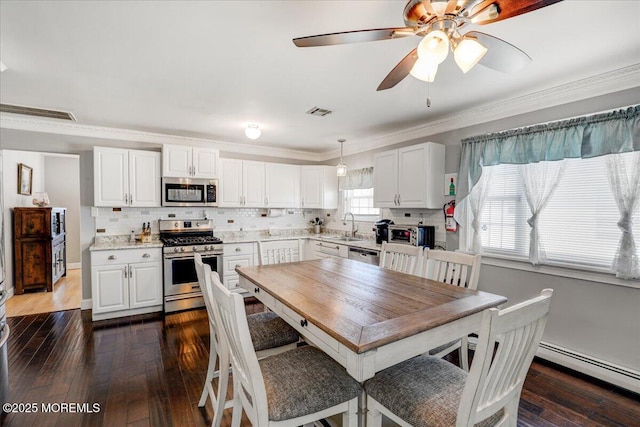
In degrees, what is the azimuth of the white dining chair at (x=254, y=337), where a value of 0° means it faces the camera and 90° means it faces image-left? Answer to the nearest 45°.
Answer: approximately 270°

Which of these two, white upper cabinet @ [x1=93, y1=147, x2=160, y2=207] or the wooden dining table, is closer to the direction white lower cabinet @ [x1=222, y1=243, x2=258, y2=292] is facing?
the wooden dining table

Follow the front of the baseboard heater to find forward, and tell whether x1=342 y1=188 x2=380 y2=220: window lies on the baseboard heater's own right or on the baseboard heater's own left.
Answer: on the baseboard heater's own right

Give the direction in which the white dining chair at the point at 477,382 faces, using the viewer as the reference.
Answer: facing away from the viewer and to the left of the viewer

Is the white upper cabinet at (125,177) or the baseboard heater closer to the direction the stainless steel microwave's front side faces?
the baseboard heater

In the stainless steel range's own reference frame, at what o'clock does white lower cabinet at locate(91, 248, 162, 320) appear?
The white lower cabinet is roughly at 3 o'clock from the stainless steel range.

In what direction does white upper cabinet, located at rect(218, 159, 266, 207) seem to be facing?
toward the camera

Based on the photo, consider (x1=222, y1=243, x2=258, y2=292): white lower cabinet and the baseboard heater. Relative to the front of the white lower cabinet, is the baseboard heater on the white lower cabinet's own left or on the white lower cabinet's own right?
on the white lower cabinet's own left

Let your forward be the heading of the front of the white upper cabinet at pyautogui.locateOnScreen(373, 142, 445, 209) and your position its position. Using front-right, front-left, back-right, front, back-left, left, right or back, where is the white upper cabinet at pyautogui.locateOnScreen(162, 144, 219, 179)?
front-right

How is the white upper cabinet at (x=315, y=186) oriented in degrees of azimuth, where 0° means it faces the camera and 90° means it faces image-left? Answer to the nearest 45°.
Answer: approximately 45°

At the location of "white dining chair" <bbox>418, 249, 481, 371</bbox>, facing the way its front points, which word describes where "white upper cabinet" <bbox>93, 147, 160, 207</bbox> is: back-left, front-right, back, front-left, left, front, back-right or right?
front-right

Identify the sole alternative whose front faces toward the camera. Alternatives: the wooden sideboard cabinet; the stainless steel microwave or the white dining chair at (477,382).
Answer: the stainless steel microwave

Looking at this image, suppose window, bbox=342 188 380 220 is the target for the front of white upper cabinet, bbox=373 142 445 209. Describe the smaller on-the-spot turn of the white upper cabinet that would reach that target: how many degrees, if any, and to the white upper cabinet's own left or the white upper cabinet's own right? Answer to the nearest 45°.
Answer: approximately 90° to the white upper cabinet's own right

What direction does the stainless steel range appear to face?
toward the camera
